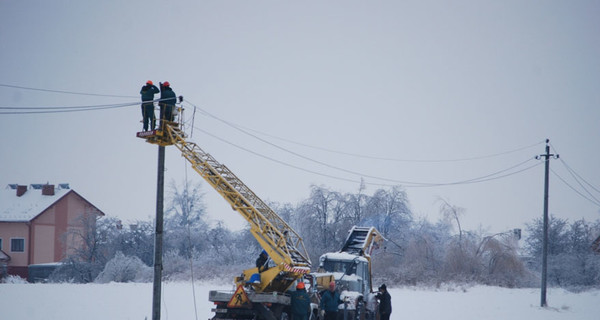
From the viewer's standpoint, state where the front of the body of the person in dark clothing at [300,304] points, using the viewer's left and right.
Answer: facing away from the viewer
